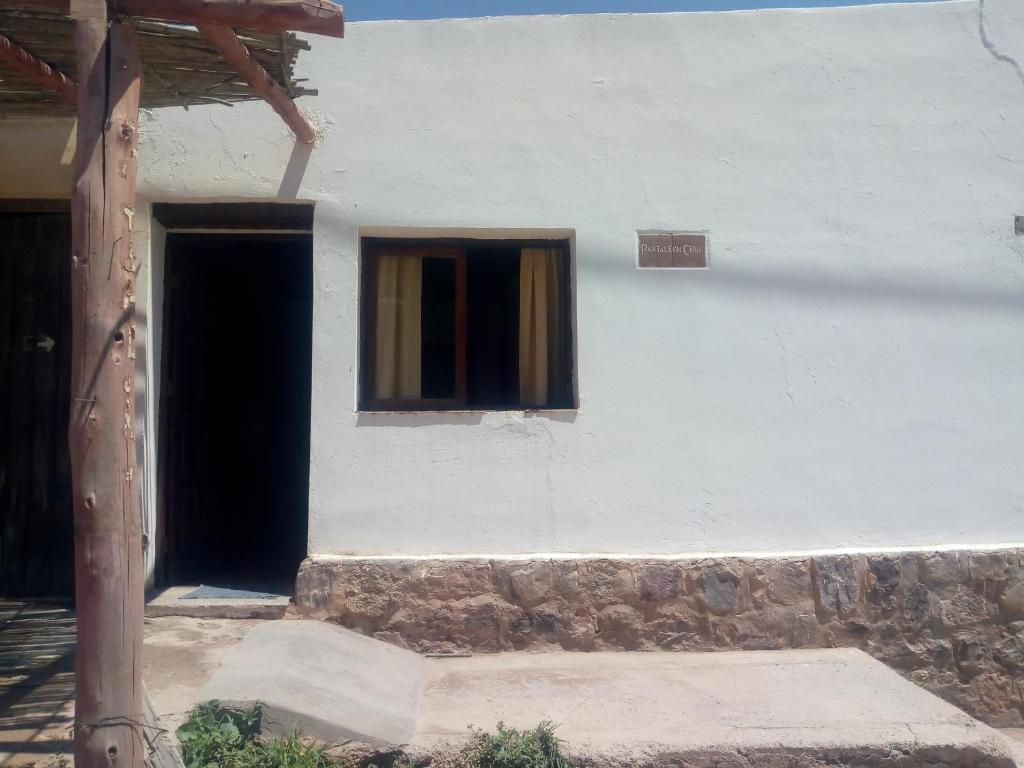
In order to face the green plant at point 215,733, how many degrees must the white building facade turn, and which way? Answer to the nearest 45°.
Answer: approximately 45° to its right

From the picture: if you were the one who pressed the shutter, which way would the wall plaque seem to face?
facing the viewer

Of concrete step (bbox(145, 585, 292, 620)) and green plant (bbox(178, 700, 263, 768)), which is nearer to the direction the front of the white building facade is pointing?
the green plant

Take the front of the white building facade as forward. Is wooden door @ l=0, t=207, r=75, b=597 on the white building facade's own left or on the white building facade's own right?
on the white building facade's own right

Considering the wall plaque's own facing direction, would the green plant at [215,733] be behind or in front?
in front

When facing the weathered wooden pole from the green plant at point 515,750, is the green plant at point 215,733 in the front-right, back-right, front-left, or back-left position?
front-right

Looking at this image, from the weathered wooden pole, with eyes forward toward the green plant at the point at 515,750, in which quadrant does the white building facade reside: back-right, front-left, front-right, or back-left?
front-left

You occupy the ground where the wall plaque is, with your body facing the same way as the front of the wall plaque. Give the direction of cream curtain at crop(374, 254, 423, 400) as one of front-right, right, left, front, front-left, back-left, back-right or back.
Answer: right

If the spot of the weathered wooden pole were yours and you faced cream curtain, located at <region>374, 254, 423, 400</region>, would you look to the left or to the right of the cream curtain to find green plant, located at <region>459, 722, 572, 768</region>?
right

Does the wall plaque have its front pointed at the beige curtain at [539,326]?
no

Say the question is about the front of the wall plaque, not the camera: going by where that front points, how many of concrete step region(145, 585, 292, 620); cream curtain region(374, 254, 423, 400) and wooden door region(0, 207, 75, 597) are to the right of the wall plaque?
3

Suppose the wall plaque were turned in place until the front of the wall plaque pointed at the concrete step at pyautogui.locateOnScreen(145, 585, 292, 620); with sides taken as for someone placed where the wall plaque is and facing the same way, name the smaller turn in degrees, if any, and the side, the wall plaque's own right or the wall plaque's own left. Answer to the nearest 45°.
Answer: approximately 90° to the wall plaque's own right

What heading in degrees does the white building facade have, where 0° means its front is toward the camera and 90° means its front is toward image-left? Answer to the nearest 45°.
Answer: approximately 0°
